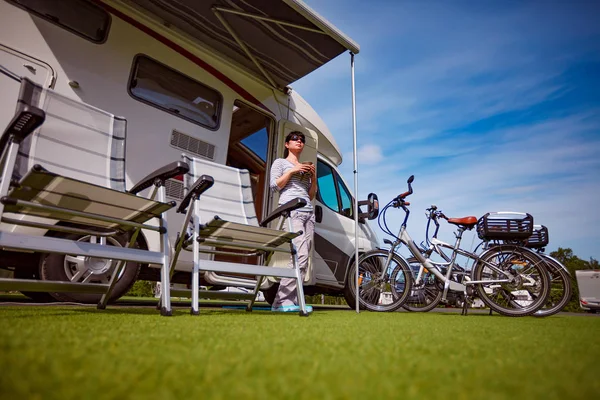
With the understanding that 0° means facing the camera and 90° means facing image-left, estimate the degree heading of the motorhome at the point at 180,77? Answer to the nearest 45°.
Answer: approximately 225°

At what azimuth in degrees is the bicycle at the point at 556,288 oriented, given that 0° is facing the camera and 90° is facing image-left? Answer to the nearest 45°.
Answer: approximately 90°

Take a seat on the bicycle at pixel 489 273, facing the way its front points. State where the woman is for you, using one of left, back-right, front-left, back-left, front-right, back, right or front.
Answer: front-left

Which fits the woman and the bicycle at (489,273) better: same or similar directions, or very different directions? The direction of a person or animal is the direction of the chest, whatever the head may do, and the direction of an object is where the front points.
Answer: very different directions

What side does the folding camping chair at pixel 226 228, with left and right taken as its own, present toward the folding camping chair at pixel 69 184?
right

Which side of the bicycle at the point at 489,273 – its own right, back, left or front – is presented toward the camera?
left

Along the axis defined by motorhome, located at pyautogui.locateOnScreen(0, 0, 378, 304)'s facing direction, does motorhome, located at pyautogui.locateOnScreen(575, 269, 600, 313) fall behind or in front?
in front

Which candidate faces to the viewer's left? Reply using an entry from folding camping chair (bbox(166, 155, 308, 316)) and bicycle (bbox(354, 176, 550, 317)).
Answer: the bicycle

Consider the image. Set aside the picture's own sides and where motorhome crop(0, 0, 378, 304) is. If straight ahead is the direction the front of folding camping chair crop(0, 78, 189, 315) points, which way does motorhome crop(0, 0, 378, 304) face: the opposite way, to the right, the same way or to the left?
to the left

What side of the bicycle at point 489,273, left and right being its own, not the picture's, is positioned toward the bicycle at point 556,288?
right
